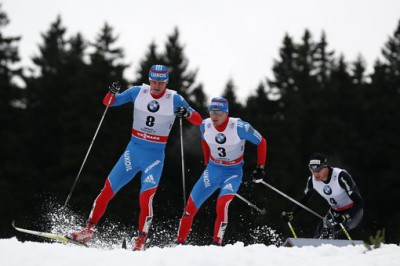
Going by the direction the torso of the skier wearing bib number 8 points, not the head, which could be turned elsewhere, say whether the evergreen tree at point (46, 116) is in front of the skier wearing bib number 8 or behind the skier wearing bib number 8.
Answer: behind

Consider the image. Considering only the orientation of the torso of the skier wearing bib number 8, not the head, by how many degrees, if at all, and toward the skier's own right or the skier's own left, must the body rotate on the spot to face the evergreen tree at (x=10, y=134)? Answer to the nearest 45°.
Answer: approximately 180°

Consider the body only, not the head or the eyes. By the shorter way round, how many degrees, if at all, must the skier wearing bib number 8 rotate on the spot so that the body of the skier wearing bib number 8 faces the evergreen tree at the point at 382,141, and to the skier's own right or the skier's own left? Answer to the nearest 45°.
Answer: approximately 135° to the skier's own left

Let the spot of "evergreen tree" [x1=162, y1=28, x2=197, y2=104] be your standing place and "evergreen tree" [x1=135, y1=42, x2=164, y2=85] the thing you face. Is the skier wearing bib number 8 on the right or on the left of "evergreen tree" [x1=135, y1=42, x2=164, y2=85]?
left

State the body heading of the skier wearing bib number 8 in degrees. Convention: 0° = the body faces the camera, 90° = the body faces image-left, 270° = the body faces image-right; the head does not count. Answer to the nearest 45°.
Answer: approximately 0°

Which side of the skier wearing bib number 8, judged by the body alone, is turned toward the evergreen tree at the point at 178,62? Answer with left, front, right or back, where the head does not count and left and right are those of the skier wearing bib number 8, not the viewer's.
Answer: back

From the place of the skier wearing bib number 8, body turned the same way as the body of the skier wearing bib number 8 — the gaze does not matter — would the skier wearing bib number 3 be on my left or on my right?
on my left
